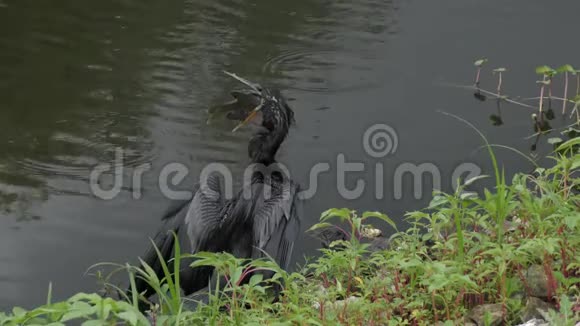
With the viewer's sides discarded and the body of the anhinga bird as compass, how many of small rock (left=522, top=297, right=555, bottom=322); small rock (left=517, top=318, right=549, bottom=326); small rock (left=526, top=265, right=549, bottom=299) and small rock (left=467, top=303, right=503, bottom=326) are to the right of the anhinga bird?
4

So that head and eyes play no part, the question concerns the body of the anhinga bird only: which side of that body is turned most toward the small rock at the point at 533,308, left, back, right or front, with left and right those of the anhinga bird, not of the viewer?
right

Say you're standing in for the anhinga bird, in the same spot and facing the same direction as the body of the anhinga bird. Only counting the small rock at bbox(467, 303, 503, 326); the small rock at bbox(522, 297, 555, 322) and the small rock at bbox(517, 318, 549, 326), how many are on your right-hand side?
3

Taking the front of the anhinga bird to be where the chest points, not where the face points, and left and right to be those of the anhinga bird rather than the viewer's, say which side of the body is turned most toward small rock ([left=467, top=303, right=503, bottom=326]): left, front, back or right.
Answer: right

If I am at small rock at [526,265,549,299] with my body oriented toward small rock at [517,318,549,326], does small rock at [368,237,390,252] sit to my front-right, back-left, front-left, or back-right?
back-right

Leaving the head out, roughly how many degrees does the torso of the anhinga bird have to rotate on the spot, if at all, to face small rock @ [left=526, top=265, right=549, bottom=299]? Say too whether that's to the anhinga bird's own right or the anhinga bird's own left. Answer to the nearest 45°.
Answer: approximately 90° to the anhinga bird's own right

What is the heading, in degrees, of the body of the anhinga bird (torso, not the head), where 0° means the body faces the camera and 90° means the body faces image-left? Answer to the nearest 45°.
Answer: approximately 225°

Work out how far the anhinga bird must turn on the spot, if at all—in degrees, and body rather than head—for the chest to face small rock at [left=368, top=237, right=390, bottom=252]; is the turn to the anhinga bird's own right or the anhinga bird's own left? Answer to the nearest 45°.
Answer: approximately 45° to the anhinga bird's own right
